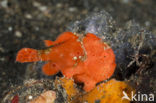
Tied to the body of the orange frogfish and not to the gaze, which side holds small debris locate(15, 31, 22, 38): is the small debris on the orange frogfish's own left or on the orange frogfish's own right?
on the orange frogfish's own left

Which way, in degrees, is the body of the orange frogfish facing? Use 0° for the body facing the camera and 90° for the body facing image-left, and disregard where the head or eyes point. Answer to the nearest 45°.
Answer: approximately 270°
